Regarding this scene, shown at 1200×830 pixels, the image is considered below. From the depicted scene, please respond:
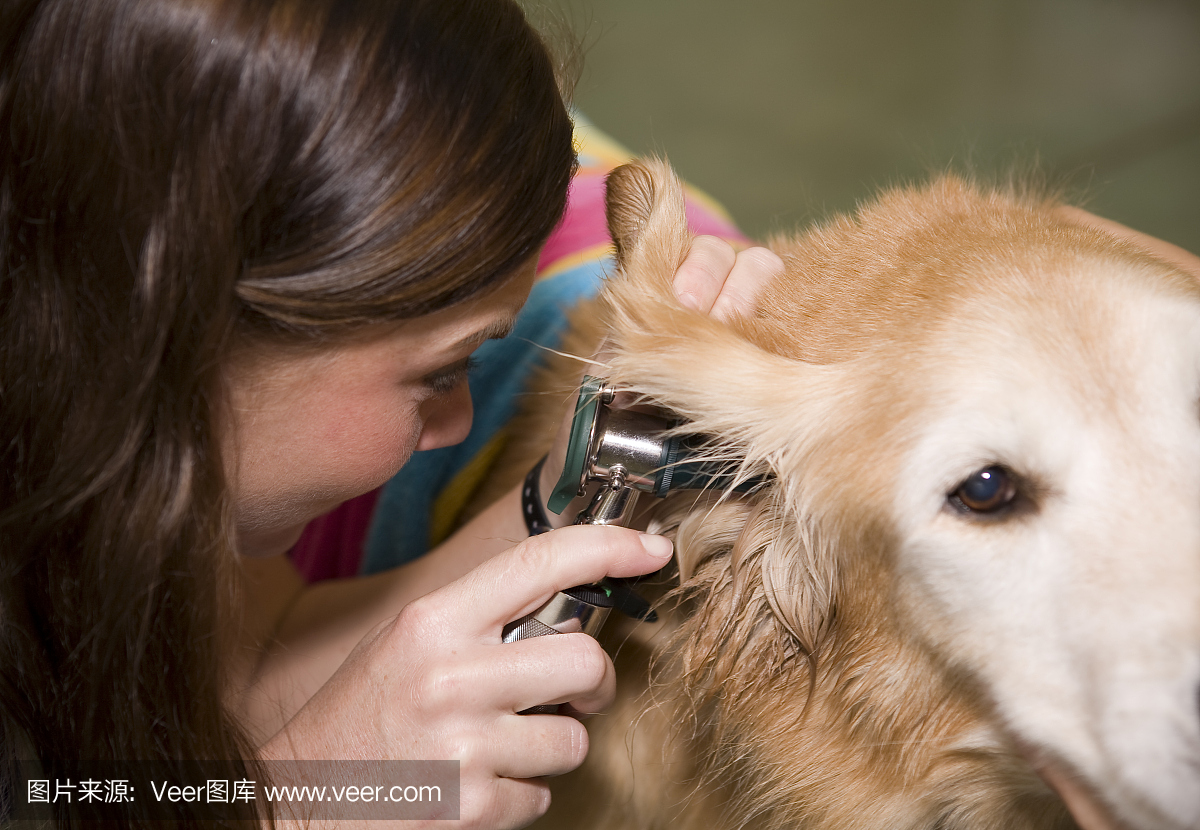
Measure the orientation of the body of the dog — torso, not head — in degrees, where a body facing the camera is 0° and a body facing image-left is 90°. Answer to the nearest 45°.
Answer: approximately 315°

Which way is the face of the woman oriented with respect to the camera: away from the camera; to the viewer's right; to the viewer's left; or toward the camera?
to the viewer's right
